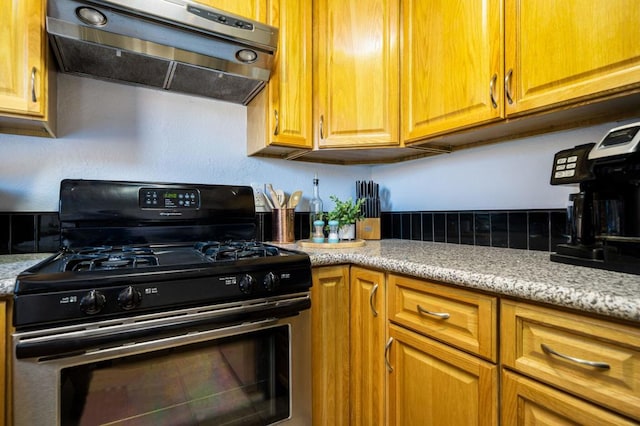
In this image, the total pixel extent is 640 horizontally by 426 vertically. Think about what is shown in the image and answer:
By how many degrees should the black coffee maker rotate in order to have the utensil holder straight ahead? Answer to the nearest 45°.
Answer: approximately 45° to its right

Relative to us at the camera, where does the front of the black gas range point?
facing the viewer

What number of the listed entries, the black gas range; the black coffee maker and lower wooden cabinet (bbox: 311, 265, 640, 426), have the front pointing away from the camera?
0

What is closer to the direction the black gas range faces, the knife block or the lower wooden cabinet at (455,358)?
the lower wooden cabinet

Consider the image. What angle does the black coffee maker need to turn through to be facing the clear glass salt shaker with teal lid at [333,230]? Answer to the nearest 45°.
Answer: approximately 45° to its right

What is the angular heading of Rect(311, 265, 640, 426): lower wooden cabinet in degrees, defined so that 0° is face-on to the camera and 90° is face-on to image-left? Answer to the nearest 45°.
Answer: approximately 45°

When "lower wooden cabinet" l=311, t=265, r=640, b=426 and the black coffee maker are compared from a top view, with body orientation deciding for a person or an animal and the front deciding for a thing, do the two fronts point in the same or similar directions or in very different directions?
same or similar directions

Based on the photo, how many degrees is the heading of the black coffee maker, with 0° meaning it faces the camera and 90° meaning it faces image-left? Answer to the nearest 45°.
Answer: approximately 45°

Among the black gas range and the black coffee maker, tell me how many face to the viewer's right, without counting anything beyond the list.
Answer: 0
